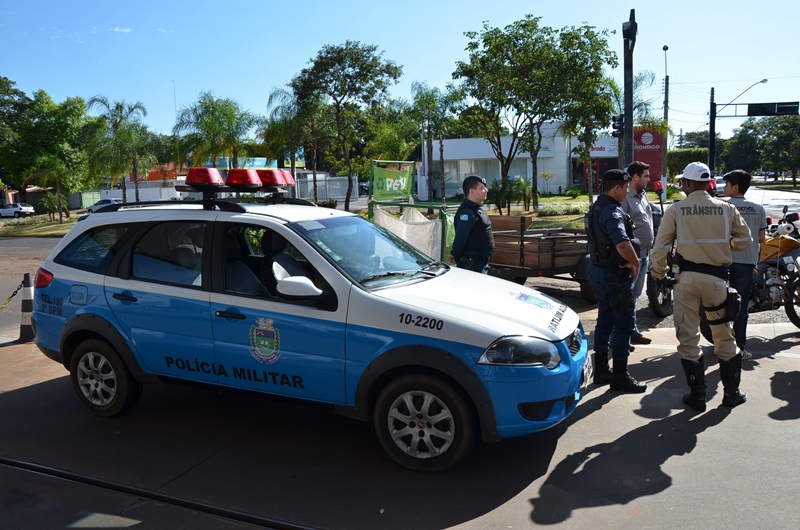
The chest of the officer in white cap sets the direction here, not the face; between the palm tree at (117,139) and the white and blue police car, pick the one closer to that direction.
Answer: the palm tree

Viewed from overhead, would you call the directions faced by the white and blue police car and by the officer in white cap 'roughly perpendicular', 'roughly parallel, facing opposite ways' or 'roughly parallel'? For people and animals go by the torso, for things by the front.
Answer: roughly perpendicular

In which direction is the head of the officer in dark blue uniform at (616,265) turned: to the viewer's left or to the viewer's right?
to the viewer's right

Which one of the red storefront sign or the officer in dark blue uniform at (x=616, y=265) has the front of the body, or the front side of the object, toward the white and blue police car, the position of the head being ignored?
the red storefront sign

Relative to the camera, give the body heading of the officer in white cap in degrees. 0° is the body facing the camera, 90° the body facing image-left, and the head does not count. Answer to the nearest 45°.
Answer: approximately 180°

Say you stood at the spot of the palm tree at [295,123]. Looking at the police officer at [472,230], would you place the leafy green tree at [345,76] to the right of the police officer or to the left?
left

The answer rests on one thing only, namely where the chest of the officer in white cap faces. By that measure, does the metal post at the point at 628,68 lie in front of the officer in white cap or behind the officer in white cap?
in front
